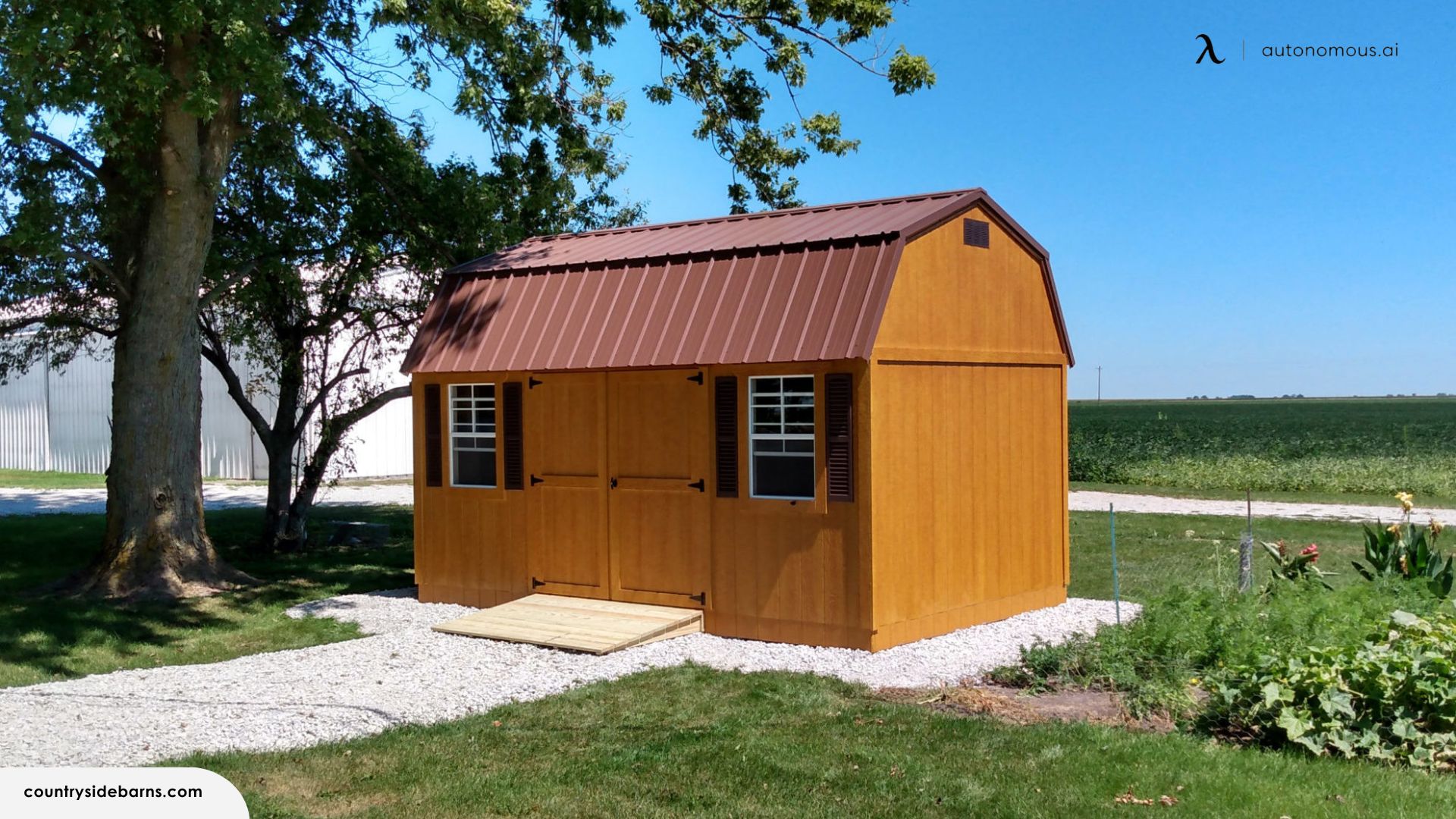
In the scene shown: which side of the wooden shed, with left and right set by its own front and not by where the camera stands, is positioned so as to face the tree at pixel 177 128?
right

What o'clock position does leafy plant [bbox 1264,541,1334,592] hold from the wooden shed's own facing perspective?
The leafy plant is roughly at 8 o'clock from the wooden shed.

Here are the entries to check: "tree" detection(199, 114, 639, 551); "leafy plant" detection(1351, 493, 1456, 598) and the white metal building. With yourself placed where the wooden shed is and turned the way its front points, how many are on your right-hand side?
2

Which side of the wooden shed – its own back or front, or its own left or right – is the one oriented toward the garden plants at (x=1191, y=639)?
left

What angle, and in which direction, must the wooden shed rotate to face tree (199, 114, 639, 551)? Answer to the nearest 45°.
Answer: approximately 90° to its right

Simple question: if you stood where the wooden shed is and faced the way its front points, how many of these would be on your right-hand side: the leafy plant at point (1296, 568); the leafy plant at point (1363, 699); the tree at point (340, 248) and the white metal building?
2

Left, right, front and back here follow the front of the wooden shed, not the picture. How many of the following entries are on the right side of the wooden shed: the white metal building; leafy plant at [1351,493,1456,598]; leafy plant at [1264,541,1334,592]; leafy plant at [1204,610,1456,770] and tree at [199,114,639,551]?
2

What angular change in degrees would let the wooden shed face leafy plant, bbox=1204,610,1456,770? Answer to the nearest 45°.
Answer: approximately 90° to its left

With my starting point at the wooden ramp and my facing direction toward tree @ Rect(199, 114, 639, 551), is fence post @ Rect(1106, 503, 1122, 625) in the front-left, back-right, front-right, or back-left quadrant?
back-right

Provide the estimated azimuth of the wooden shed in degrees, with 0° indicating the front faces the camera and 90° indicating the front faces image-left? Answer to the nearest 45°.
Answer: approximately 45°

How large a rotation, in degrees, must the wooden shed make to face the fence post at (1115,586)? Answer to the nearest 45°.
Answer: approximately 135° to its left
